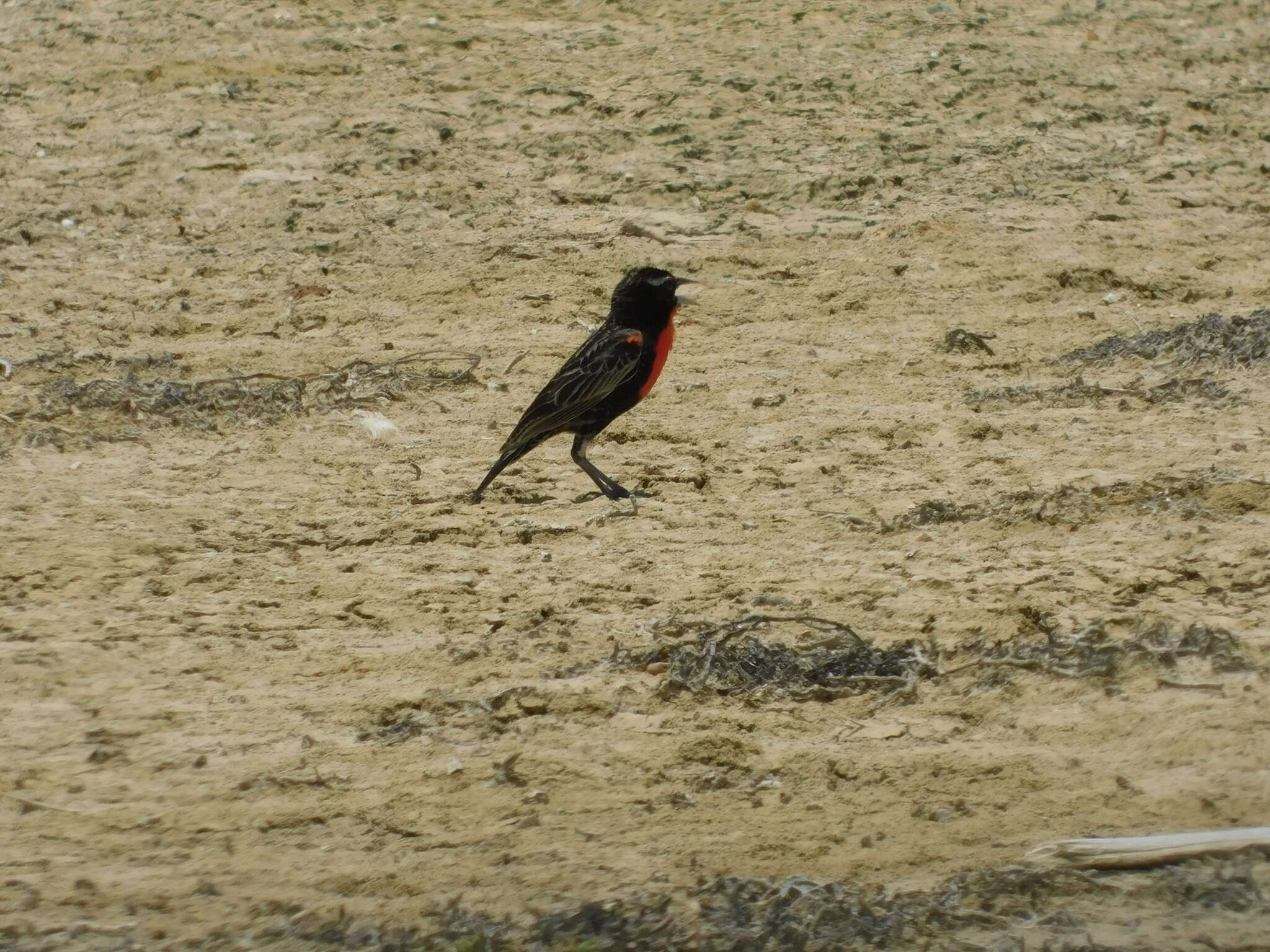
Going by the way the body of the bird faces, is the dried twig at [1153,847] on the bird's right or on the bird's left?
on the bird's right

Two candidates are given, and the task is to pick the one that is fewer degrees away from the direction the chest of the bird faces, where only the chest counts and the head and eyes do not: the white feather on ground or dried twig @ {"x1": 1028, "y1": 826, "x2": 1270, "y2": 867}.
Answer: the dried twig

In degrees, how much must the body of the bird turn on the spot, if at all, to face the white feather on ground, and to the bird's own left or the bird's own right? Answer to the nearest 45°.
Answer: approximately 135° to the bird's own left

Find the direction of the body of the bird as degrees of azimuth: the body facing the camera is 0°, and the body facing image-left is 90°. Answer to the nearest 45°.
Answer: approximately 270°

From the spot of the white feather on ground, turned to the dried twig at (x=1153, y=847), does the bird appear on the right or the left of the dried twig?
left
